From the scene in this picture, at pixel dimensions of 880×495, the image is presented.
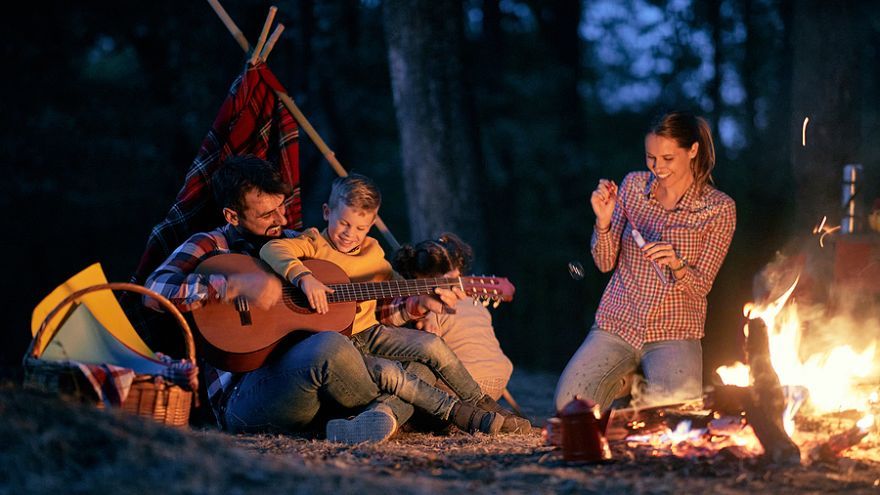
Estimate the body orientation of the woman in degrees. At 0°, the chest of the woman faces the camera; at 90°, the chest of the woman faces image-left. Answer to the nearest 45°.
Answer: approximately 45°

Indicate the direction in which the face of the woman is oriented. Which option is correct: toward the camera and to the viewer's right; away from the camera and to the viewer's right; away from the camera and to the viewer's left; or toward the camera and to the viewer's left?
toward the camera and to the viewer's left

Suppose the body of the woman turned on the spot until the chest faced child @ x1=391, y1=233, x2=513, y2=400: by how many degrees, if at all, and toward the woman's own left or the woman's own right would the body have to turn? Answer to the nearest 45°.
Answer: approximately 45° to the woman's own right

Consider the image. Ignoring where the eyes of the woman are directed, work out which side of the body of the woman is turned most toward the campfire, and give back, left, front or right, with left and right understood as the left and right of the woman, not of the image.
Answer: left

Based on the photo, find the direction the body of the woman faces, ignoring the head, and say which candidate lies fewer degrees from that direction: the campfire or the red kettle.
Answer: the red kettle

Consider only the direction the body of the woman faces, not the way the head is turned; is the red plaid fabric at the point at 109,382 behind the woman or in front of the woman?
in front

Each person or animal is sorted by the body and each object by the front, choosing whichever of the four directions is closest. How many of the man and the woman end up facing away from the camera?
0

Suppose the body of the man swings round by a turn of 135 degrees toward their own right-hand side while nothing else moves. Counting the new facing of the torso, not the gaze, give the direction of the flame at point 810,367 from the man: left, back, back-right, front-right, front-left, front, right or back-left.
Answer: back

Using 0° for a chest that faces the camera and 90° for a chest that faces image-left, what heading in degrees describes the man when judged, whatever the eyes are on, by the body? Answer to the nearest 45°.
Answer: approximately 315°

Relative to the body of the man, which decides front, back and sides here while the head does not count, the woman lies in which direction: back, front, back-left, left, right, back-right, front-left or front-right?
front-left

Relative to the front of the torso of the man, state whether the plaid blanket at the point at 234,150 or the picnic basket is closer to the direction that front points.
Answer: the picnic basket

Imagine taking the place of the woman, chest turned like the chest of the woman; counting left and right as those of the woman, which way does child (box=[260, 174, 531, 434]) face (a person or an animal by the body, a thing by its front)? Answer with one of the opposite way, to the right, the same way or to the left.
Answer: to the left

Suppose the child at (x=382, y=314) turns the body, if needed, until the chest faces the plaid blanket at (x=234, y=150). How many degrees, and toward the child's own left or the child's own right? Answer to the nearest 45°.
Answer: approximately 180°

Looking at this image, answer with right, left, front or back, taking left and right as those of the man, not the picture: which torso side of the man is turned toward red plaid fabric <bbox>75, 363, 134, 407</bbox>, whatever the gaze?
right

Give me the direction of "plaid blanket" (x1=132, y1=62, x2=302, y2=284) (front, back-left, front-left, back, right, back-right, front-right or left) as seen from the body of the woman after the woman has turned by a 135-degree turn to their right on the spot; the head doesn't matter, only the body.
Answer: left

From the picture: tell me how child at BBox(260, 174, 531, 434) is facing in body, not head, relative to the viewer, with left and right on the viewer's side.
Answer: facing the viewer and to the right of the viewer
